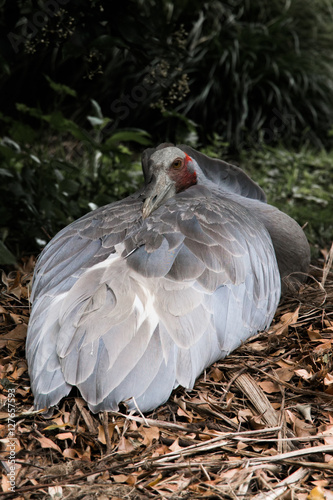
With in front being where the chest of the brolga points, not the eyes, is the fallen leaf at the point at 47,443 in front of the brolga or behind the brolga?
behind

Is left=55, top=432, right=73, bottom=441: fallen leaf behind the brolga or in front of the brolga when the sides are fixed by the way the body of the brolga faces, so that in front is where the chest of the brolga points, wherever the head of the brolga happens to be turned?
behind

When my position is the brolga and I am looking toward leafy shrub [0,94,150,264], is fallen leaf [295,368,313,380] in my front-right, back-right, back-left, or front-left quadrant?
back-right

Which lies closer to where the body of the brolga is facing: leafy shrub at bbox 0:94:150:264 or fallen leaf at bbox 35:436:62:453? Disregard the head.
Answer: the leafy shrub

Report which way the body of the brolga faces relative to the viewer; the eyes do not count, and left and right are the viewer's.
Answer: facing away from the viewer and to the right of the viewer

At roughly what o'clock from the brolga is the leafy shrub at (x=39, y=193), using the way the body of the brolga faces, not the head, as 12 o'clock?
The leafy shrub is roughly at 10 o'clock from the brolga.
